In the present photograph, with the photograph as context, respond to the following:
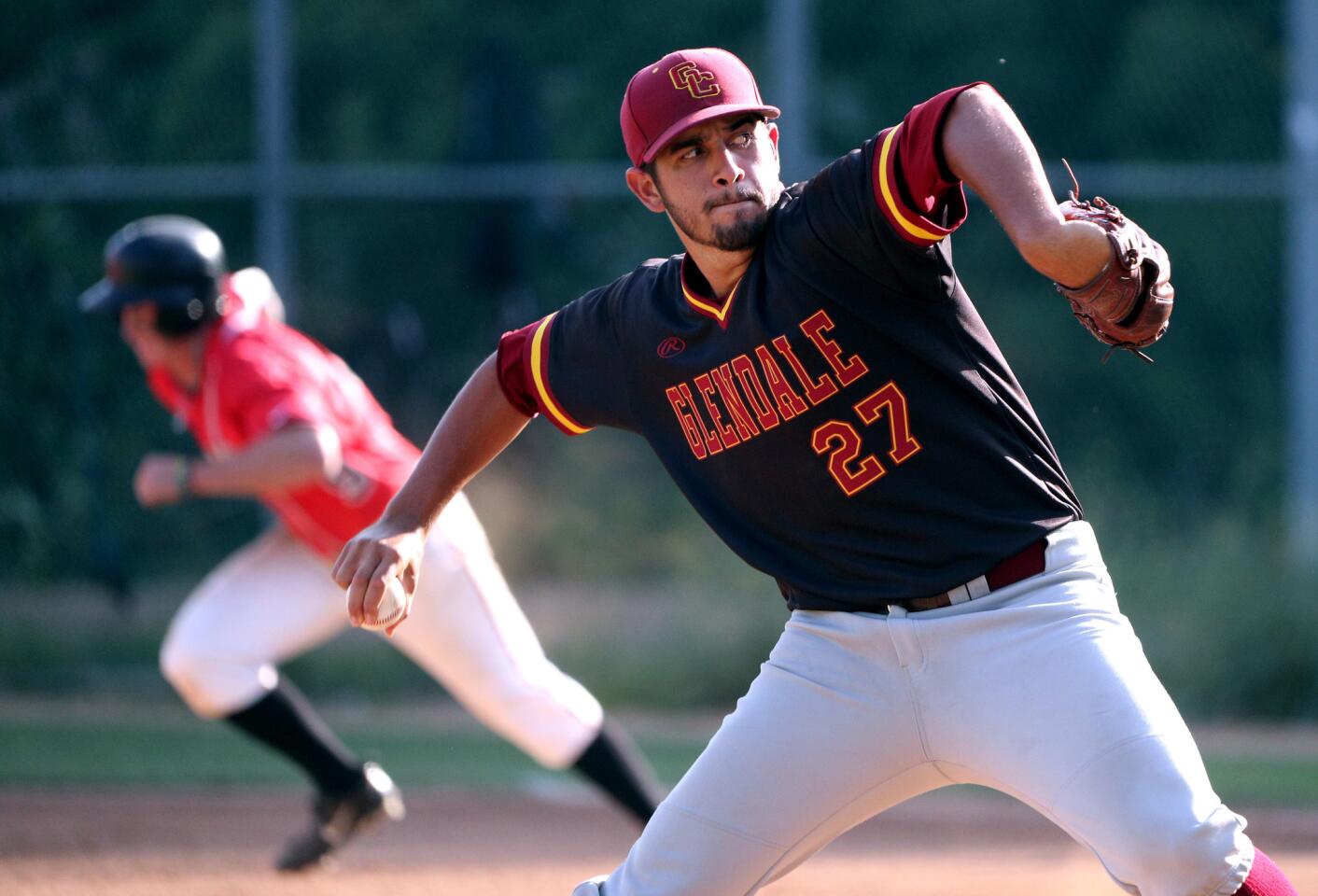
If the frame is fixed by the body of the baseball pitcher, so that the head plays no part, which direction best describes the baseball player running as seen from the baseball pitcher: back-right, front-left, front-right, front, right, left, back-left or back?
back-right

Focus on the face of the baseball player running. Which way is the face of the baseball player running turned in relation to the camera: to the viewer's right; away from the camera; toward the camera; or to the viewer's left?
to the viewer's left

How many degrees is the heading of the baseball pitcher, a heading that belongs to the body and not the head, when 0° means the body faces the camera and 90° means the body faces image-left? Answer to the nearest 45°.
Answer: approximately 0°
